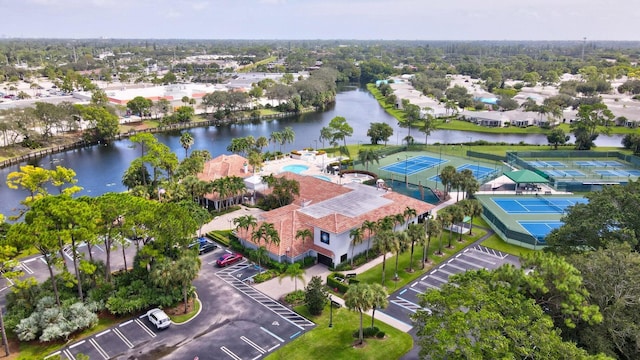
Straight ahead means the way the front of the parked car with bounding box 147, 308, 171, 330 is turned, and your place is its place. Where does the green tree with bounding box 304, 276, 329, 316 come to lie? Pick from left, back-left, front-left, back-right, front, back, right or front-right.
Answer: back-right

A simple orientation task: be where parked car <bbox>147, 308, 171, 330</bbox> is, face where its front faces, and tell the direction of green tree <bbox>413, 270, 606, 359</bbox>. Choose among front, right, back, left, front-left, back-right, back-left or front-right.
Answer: back

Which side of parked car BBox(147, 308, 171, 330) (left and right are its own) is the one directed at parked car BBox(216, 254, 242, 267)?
right

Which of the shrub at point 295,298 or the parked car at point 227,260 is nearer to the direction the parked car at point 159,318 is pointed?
the parked car

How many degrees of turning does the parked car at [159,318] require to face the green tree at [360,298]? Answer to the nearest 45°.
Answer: approximately 180°

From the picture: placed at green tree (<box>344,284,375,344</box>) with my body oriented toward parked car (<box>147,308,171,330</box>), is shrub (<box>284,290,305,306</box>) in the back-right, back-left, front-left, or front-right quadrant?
front-right

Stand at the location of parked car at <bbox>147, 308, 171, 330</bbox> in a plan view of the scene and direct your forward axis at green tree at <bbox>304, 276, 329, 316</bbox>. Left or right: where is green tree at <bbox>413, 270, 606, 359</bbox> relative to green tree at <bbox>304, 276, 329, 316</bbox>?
right

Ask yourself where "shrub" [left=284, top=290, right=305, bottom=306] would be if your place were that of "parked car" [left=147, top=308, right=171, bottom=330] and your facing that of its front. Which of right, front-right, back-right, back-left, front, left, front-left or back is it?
back-right

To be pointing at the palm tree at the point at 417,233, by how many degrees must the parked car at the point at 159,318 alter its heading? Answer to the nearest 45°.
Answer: approximately 135° to its right

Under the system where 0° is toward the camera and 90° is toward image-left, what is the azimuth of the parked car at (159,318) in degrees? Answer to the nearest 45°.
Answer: approximately 135°
